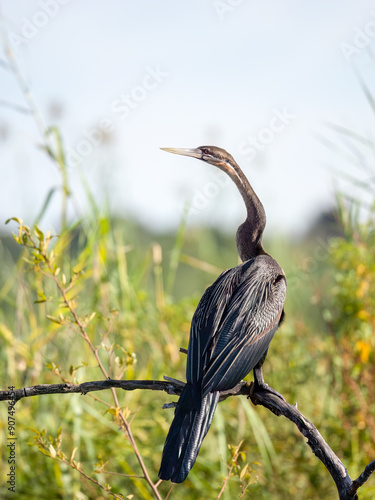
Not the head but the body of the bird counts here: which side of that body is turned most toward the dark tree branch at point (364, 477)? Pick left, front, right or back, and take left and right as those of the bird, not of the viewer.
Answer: right

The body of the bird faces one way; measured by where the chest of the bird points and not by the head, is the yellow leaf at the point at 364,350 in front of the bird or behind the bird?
in front

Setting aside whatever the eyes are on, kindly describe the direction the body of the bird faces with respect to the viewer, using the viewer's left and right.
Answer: facing away from the viewer and to the right of the viewer
